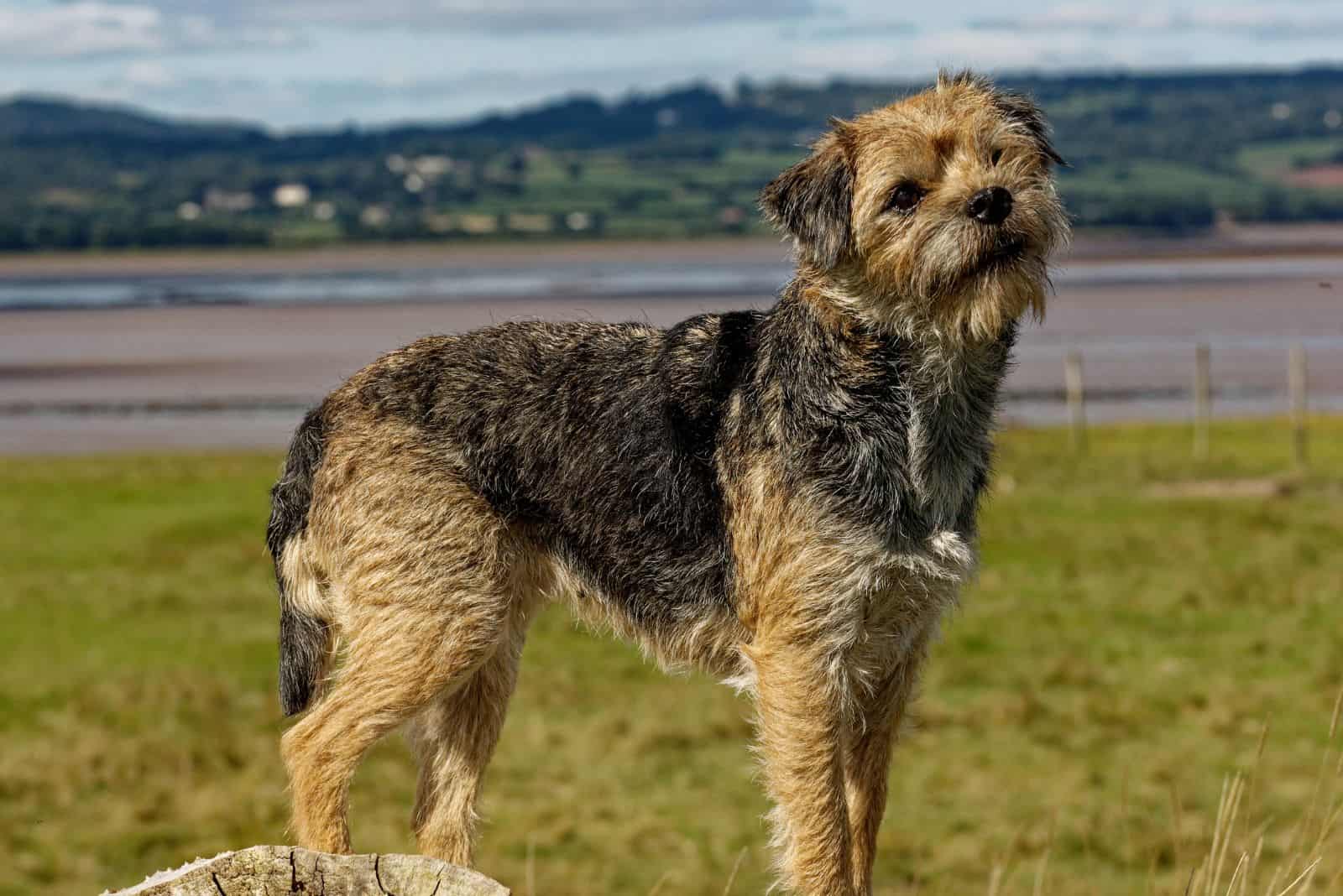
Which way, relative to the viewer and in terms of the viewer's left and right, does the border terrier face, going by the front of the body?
facing the viewer and to the right of the viewer
